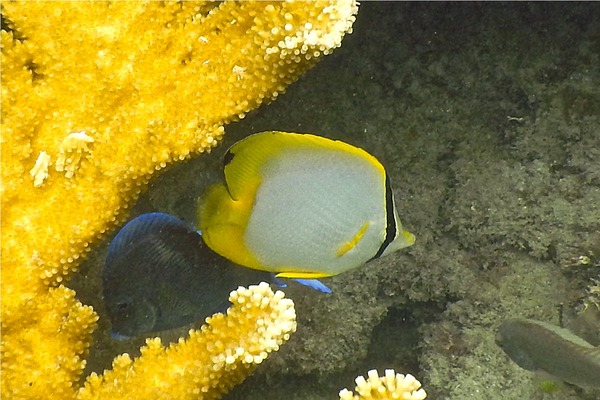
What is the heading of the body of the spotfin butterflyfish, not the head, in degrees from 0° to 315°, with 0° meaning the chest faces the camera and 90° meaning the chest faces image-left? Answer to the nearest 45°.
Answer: approximately 270°

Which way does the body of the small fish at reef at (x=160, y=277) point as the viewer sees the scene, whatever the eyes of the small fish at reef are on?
to the viewer's left

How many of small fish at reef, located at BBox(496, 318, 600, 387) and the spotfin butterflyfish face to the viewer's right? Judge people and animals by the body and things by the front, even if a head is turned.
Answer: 1

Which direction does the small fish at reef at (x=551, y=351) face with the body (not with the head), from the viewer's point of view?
to the viewer's left

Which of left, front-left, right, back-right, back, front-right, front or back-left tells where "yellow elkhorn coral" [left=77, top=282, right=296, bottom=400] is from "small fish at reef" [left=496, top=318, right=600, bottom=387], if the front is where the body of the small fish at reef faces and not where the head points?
front-left

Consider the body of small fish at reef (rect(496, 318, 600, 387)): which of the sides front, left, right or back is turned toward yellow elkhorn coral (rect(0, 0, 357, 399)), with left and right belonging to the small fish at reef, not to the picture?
front

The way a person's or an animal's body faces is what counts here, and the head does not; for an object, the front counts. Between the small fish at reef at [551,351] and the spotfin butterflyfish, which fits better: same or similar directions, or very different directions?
very different directions

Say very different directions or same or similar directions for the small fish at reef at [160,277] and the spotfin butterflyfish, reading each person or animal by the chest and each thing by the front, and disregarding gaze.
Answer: very different directions

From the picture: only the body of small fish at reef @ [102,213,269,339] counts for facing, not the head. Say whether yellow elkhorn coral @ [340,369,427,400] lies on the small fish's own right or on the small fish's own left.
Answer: on the small fish's own left

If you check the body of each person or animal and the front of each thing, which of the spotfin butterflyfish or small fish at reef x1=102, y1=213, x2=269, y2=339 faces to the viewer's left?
the small fish at reef
